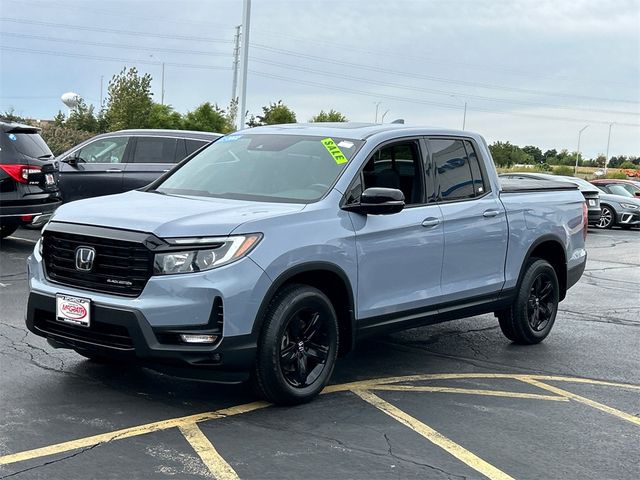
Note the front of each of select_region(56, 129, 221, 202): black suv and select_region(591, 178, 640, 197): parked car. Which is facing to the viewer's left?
the black suv

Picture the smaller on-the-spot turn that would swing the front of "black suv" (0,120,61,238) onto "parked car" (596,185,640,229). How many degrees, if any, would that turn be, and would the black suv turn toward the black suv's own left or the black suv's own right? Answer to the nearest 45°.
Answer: approximately 90° to the black suv's own right

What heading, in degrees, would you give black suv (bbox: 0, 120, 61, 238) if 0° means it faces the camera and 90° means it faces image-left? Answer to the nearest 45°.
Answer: approximately 135°

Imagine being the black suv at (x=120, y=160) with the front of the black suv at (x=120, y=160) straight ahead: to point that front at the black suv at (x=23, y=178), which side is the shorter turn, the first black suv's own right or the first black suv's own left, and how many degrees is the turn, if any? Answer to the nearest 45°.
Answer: approximately 45° to the first black suv's own left

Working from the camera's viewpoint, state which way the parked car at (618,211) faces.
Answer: facing the viewer and to the right of the viewer

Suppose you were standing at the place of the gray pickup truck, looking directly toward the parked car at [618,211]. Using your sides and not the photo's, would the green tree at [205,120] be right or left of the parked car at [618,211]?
left

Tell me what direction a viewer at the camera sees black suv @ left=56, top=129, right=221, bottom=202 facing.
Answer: facing to the left of the viewer

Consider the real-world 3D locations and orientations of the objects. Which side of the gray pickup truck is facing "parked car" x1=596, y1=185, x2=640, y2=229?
back

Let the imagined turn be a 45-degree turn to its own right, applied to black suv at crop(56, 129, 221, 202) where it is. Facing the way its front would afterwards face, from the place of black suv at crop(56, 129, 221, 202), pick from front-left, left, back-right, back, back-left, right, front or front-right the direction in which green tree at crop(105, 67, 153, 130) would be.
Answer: front-right

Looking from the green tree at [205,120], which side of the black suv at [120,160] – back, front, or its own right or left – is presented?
right

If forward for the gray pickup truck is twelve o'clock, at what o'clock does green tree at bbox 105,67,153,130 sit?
The green tree is roughly at 4 o'clock from the gray pickup truck.
